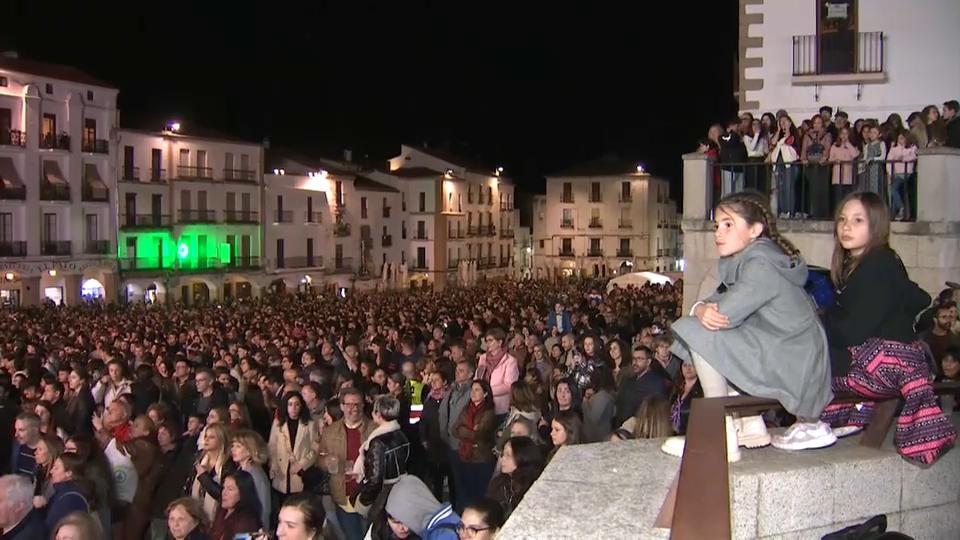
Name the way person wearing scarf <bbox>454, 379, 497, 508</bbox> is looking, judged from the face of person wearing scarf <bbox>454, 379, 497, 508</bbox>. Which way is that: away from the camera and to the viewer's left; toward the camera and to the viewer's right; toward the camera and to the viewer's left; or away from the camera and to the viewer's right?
toward the camera and to the viewer's left

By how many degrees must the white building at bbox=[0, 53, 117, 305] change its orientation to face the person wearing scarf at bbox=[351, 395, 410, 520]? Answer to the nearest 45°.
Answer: approximately 45° to its right

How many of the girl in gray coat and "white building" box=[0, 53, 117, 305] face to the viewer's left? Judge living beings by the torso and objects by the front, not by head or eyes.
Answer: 1

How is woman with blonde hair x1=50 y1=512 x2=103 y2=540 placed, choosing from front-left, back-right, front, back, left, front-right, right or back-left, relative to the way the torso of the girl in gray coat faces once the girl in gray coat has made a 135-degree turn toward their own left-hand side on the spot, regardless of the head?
back-right

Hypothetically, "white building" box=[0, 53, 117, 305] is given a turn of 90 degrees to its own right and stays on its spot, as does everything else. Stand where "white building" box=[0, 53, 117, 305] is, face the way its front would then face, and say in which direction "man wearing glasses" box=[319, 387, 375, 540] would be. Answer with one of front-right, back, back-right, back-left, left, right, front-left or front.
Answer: front-left

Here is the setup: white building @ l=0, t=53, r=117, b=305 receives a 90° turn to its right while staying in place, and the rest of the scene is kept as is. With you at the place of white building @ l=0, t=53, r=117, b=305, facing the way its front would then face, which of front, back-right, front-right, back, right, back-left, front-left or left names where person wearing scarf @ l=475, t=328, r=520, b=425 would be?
front-left

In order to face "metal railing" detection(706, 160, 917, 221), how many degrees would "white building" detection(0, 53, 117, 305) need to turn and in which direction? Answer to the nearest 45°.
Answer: approximately 45° to its right

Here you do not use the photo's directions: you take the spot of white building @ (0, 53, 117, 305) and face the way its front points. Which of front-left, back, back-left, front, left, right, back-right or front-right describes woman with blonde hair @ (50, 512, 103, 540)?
front-right

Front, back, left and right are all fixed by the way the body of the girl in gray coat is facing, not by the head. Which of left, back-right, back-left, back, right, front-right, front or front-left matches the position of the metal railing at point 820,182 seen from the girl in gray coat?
right

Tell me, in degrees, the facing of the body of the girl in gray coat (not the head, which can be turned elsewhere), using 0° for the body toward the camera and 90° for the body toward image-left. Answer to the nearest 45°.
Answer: approximately 90°

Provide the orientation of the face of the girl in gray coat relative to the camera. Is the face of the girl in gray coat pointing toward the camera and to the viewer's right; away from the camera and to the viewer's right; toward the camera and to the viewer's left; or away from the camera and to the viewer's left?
toward the camera and to the viewer's left

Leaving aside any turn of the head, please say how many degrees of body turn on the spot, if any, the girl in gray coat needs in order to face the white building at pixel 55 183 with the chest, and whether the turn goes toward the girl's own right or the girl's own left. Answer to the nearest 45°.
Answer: approximately 45° to the girl's own right

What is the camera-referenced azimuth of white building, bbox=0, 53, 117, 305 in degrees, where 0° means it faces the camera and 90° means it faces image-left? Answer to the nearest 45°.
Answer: approximately 315°
